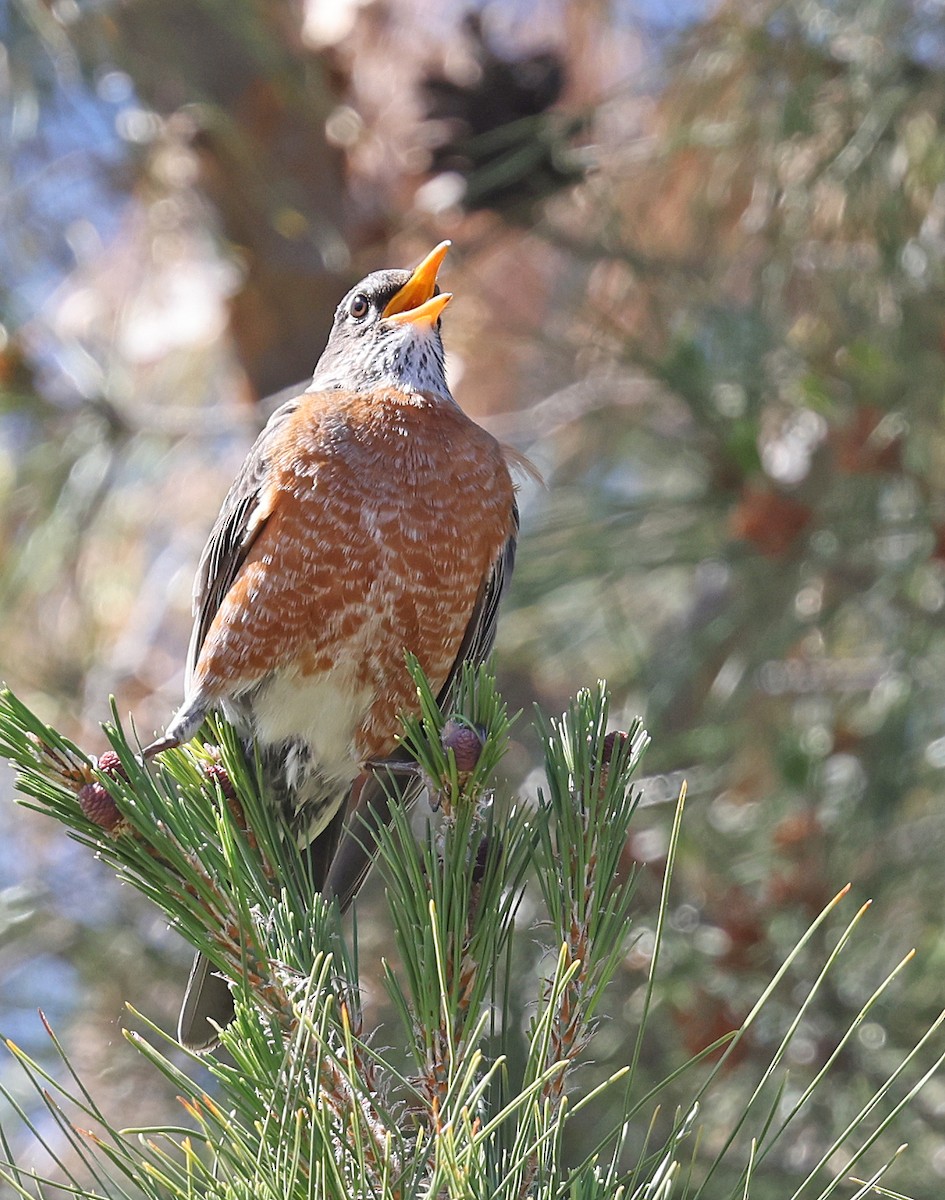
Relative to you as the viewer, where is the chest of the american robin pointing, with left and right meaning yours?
facing the viewer and to the right of the viewer
